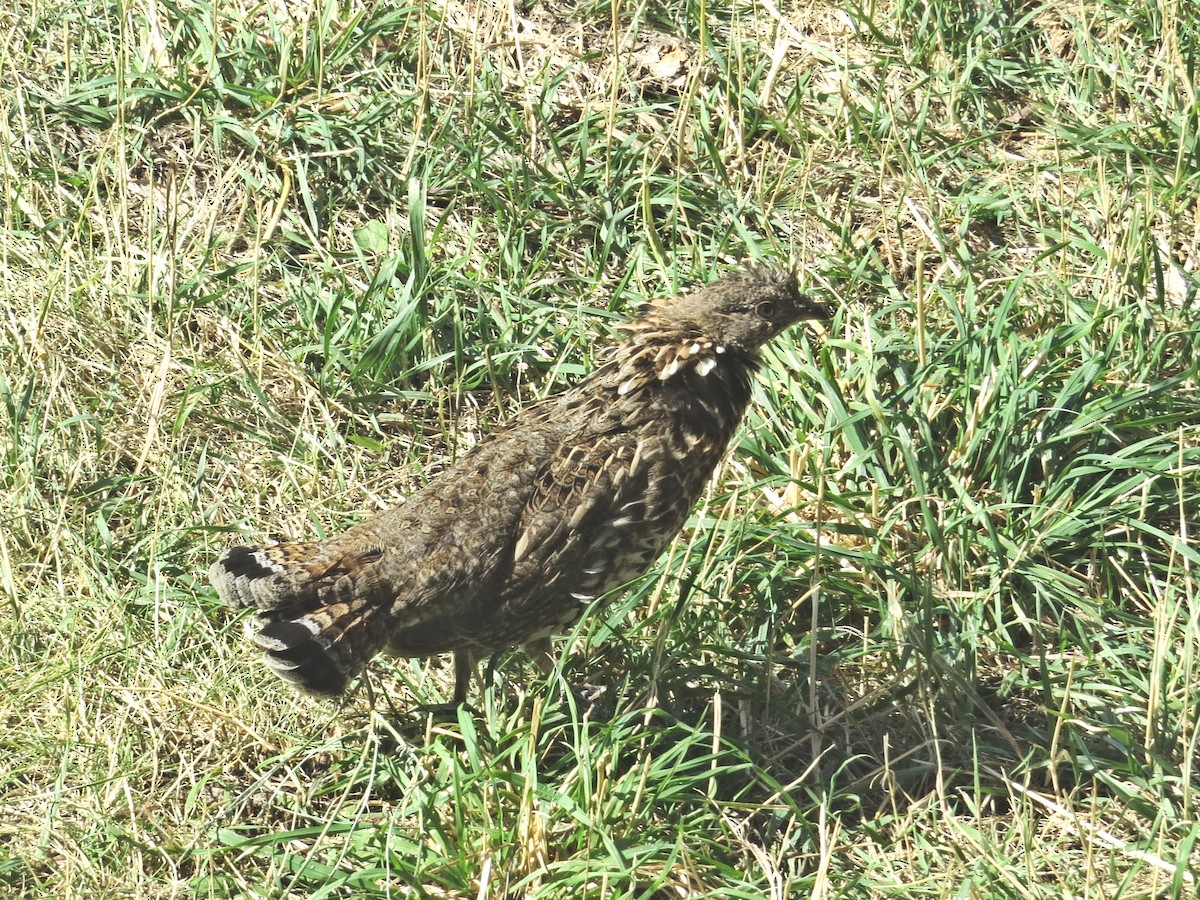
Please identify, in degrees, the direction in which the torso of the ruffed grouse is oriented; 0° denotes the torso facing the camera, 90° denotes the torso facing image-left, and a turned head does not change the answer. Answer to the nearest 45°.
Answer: approximately 270°
